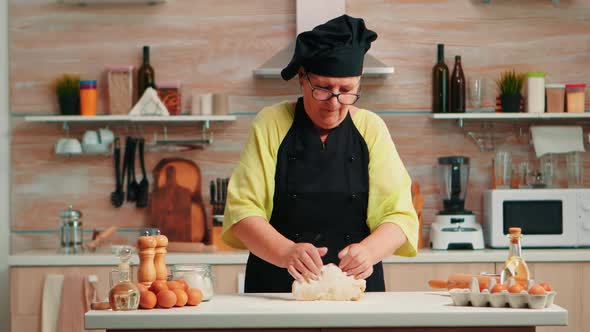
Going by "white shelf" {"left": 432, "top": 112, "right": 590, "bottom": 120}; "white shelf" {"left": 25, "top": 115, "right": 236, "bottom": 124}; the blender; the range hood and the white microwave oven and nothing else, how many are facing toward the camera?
5

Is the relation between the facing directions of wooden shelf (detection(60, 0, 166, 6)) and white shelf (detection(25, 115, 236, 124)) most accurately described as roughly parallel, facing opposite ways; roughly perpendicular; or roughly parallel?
roughly parallel

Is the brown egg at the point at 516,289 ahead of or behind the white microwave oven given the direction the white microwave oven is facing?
ahead

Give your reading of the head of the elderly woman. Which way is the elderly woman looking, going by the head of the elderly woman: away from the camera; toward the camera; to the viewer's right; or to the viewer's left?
toward the camera

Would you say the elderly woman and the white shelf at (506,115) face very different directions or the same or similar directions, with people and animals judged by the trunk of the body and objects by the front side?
same or similar directions

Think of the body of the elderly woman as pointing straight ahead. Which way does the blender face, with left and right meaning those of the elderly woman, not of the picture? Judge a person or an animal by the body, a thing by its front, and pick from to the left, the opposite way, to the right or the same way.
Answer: the same way

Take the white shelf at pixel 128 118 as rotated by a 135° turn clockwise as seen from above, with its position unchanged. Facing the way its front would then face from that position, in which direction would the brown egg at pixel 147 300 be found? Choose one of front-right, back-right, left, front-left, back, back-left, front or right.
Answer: back-left

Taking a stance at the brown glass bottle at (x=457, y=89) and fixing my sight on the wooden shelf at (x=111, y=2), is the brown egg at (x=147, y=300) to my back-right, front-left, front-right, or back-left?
front-left

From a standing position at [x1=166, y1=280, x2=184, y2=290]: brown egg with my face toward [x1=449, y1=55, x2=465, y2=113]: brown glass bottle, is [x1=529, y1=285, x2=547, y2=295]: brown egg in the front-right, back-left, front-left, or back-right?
front-right

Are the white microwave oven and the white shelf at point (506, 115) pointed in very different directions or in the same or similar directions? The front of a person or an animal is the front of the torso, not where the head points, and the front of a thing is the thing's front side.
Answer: same or similar directions

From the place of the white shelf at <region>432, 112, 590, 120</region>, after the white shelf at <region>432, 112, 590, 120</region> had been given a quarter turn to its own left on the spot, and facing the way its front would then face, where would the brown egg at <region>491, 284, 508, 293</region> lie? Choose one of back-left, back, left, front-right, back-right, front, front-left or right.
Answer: right

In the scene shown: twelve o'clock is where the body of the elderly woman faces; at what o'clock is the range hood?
The range hood is roughly at 6 o'clock from the elderly woman.

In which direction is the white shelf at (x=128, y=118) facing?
toward the camera

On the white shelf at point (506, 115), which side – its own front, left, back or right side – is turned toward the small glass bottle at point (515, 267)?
front

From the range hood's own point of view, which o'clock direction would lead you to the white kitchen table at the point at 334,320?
The white kitchen table is roughly at 12 o'clock from the range hood.

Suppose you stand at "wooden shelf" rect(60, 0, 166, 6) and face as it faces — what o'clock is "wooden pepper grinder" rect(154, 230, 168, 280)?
The wooden pepper grinder is roughly at 12 o'clock from the wooden shelf.
